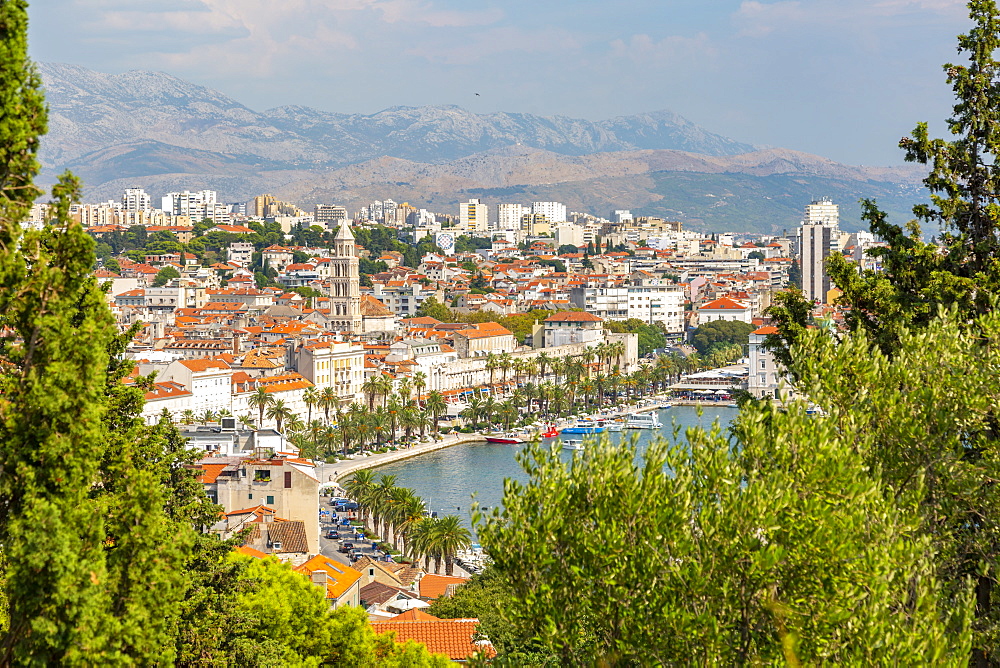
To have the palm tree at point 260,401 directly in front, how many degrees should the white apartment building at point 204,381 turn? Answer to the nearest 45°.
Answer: approximately 45° to its left

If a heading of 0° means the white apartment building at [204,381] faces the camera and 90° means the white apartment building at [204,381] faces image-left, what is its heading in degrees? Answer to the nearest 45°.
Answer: approximately 315°

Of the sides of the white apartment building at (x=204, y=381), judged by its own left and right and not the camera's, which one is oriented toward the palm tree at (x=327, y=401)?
left

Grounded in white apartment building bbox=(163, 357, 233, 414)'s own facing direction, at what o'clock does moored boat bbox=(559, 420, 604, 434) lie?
The moored boat is roughly at 10 o'clock from the white apartment building.

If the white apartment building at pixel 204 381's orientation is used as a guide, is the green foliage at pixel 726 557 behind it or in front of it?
in front

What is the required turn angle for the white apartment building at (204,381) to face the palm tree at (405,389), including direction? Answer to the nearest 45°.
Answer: approximately 90° to its left

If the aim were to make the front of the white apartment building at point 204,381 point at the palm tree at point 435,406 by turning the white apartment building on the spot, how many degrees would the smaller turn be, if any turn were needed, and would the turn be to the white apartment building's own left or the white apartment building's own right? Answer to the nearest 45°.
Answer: approximately 45° to the white apartment building's own left

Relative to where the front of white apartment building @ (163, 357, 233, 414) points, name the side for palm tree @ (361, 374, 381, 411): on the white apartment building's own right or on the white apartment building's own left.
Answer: on the white apartment building's own left

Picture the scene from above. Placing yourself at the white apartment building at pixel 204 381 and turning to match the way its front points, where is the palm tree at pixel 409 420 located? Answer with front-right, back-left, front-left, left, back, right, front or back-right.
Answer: front-left

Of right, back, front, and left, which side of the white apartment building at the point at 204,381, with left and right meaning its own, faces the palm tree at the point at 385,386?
left

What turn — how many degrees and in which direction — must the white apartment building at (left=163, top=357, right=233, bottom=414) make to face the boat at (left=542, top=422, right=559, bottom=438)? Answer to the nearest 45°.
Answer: approximately 45° to its left

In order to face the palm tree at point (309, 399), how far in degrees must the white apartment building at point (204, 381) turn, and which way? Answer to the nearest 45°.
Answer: approximately 90° to its left
